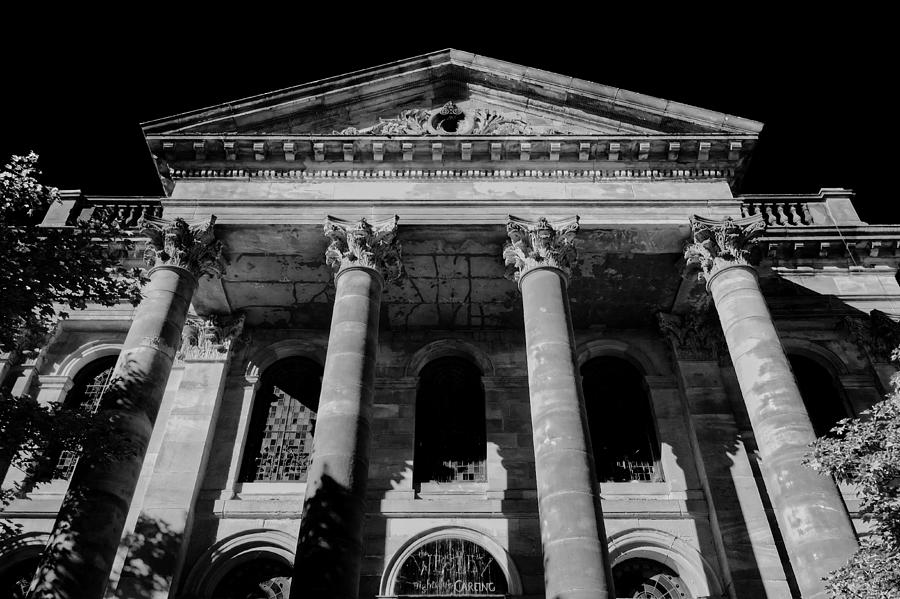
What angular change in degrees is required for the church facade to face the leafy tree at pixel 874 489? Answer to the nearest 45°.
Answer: approximately 45° to its left

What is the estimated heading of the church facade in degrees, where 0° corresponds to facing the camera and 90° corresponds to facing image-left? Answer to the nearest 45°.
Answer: approximately 0°

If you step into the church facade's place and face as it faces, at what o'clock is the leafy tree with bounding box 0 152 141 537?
The leafy tree is roughly at 2 o'clock from the church facade.
